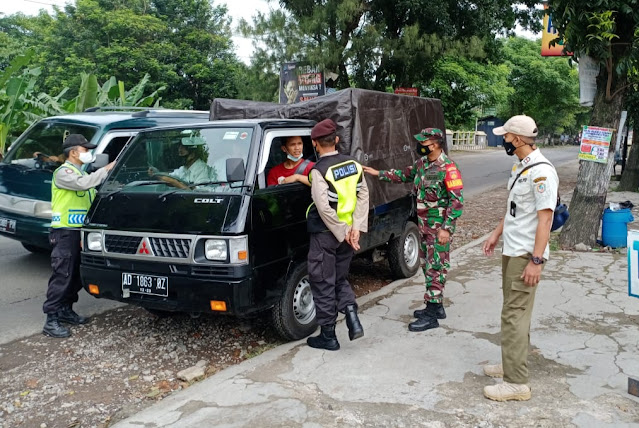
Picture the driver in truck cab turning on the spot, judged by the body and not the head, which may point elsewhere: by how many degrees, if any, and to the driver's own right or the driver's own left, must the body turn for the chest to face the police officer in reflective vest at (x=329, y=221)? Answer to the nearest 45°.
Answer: approximately 90° to the driver's own left

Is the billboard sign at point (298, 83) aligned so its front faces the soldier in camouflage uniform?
yes

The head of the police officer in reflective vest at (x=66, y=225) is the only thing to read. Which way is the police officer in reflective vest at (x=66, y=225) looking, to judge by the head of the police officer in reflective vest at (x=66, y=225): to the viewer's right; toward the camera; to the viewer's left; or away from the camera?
to the viewer's right

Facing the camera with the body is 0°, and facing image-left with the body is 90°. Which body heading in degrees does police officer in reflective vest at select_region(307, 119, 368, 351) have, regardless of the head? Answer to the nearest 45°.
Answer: approximately 135°

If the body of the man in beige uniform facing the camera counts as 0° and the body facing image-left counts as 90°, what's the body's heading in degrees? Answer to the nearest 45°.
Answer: approximately 90°

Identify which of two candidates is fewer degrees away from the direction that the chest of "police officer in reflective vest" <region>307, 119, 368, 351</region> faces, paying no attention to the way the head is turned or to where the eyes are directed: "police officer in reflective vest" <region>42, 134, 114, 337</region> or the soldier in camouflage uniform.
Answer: the police officer in reflective vest

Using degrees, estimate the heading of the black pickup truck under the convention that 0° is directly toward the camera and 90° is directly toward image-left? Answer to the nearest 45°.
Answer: approximately 45°

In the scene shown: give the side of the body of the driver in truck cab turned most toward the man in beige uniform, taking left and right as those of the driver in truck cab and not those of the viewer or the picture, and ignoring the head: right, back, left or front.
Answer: left

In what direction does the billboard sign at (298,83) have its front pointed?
toward the camera

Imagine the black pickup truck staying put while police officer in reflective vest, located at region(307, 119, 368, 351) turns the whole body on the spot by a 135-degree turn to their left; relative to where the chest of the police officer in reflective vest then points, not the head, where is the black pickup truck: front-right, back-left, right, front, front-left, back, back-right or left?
right

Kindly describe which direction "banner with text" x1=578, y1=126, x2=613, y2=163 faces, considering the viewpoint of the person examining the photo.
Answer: facing the viewer

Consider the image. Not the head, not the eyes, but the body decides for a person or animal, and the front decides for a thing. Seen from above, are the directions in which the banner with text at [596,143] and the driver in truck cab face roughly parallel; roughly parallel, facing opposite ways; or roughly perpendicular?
roughly parallel

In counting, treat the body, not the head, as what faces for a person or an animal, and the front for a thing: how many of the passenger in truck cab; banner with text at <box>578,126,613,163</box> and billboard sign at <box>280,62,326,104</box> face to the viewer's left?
0

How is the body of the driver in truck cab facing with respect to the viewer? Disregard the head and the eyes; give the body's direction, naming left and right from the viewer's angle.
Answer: facing the viewer and to the left of the viewer

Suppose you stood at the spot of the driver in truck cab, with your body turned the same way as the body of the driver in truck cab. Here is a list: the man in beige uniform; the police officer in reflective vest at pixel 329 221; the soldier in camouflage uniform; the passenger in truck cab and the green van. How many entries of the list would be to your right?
1
